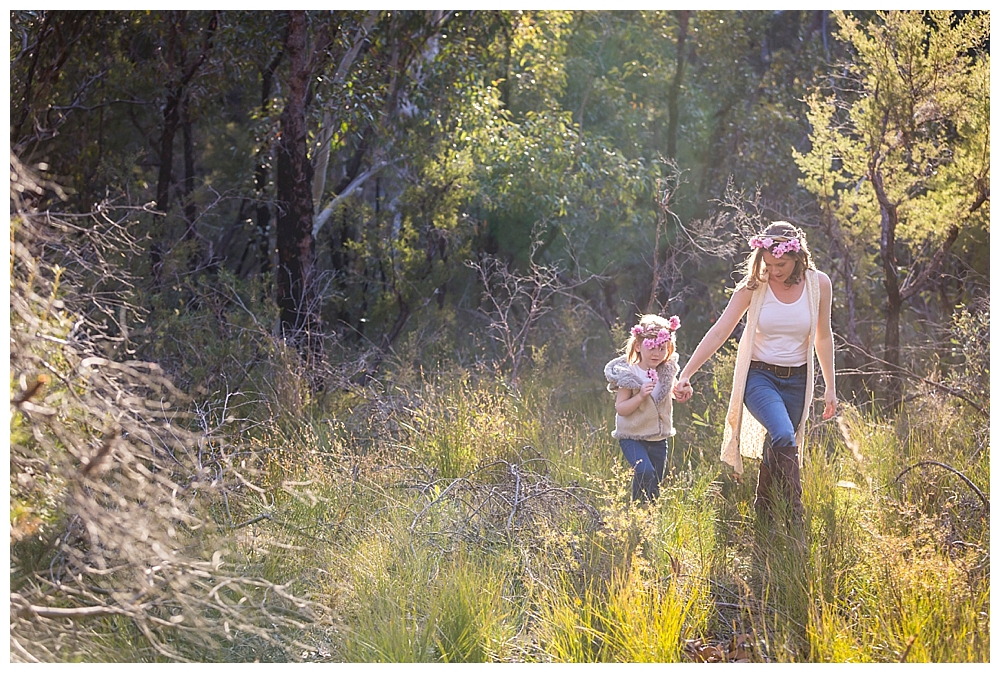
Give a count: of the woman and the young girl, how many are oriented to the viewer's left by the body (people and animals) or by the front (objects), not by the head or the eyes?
0

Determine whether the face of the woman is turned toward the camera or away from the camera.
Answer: toward the camera

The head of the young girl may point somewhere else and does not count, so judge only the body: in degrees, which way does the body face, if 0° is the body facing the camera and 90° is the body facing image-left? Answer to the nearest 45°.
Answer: approximately 315°

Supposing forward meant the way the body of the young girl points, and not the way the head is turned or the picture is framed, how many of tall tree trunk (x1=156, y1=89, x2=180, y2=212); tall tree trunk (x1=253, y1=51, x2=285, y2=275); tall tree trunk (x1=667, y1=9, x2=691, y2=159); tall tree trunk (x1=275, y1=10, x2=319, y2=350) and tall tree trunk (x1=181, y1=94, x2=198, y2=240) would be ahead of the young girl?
0

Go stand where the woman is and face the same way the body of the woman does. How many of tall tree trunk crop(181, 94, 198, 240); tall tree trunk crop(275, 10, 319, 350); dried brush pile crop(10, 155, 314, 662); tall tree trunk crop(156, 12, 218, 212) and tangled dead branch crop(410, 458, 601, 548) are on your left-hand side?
0

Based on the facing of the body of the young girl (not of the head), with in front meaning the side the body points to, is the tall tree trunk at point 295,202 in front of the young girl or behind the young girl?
behind

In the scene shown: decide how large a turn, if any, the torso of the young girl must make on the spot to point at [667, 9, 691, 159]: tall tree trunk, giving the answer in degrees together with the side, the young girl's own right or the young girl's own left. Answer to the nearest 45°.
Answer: approximately 135° to the young girl's own left

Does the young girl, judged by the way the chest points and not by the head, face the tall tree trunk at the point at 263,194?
no

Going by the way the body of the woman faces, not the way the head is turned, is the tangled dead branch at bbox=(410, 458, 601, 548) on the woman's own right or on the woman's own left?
on the woman's own right

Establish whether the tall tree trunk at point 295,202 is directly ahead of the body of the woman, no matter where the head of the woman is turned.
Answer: no

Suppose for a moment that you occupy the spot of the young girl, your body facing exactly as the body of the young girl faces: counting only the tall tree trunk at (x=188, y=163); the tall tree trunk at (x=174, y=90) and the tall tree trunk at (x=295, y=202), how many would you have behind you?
3

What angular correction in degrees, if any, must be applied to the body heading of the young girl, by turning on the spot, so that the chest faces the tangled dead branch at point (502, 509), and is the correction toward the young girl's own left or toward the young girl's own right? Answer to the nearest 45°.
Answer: approximately 90° to the young girl's own right

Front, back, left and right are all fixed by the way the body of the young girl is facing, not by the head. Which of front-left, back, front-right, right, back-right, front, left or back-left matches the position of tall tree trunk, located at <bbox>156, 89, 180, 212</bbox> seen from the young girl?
back

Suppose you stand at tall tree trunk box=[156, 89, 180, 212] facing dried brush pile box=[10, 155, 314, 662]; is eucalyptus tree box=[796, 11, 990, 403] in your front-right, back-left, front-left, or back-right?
front-left

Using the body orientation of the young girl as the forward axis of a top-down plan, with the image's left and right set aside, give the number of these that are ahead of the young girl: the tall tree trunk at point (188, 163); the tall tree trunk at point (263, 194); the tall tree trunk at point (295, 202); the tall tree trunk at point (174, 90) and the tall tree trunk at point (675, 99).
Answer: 0

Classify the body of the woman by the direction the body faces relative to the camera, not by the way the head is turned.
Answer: toward the camera

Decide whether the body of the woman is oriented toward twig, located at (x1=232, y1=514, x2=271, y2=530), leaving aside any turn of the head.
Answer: no
